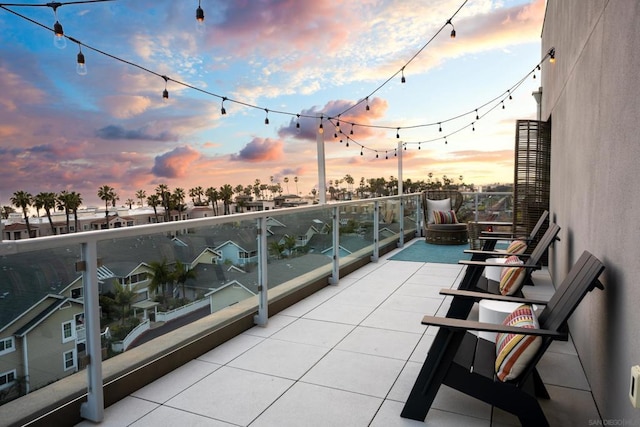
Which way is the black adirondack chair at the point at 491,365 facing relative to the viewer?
to the viewer's left

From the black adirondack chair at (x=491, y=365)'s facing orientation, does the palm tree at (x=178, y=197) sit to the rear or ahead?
ahead

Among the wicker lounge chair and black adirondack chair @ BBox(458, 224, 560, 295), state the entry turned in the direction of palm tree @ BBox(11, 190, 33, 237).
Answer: the black adirondack chair

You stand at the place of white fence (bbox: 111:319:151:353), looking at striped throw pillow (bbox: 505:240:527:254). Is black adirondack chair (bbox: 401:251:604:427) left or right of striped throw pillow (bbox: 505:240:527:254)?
right

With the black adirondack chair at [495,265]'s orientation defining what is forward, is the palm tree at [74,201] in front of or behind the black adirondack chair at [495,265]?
in front

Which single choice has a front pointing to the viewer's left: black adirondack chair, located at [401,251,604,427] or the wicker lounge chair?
the black adirondack chair

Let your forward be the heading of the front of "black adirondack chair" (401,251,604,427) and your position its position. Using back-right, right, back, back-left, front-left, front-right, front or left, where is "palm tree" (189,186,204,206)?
front-right

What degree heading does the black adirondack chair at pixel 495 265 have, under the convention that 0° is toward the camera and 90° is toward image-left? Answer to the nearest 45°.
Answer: approximately 90°

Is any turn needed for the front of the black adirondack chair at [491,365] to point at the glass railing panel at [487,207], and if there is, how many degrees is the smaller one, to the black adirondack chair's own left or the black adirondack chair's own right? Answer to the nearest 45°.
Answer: approximately 90° to the black adirondack chair's own right

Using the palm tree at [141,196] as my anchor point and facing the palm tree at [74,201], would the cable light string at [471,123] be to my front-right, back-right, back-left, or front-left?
back-left

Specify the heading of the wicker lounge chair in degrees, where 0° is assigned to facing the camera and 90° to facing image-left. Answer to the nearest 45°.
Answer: approximately 315°

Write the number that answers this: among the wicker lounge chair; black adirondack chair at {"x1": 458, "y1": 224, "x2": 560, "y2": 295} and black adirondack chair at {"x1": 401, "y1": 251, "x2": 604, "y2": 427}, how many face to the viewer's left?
2

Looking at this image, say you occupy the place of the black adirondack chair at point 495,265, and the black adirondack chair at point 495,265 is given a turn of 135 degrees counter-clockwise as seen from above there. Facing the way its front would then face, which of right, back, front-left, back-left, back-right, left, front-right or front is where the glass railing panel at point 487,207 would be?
back-left
